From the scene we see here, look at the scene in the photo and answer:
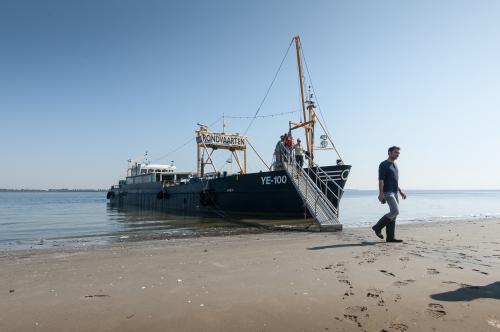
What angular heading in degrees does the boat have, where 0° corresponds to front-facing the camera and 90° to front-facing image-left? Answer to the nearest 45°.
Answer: approximately 315°
